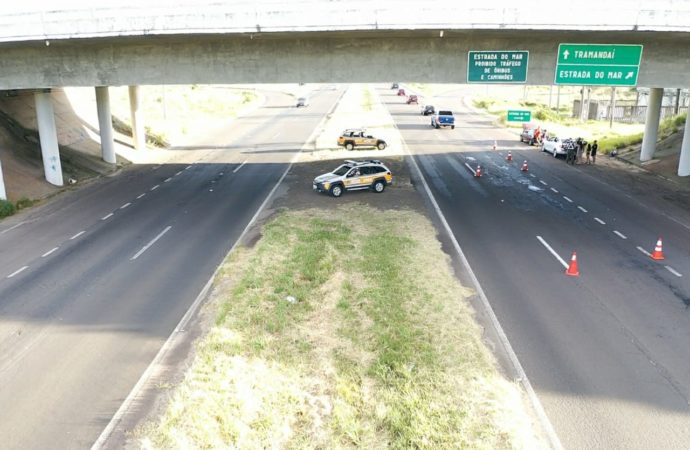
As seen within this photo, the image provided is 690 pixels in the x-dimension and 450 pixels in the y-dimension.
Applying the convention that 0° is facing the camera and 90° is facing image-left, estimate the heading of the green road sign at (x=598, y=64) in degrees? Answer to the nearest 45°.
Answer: approximately 0°

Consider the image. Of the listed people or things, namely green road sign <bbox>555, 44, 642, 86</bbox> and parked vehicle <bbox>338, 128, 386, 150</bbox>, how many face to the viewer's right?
1

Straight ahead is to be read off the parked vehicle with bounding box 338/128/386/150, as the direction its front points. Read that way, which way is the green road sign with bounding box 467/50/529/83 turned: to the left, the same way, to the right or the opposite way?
to the right

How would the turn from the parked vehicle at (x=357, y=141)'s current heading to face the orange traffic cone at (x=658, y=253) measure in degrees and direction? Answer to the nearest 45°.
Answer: approximately 90° to its right

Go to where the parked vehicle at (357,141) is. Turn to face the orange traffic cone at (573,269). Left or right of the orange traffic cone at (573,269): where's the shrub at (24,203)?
right

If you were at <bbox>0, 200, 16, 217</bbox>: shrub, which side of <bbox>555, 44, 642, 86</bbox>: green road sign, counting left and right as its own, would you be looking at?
right

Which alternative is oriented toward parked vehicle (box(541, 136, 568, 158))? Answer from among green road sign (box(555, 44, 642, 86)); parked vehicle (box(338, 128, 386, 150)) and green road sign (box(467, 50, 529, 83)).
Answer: parked vehicle (box(338, 128, 386, 150))

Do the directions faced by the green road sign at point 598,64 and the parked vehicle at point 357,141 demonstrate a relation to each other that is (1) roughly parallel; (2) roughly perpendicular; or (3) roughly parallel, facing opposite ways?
roughly perpendicular

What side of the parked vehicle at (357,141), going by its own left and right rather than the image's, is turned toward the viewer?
right

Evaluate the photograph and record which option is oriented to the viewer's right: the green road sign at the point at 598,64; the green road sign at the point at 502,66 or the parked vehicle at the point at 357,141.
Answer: the parked vehicle

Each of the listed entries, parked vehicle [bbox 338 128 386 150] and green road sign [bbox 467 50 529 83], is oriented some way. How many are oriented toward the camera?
1

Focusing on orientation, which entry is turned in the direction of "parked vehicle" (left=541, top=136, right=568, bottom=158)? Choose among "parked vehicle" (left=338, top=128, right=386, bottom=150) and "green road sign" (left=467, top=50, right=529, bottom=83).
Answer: "parked vehicle" (left=338, top=128, right=386, bottom=150)
